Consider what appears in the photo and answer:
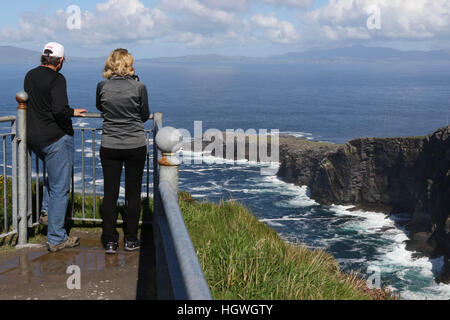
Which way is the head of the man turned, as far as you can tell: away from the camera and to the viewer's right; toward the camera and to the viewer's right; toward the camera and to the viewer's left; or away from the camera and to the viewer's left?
away from the camera and to the viewer's right

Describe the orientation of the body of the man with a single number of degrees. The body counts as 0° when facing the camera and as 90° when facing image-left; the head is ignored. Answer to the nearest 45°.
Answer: approximately 225°

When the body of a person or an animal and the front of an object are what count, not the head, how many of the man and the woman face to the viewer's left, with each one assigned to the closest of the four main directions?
0

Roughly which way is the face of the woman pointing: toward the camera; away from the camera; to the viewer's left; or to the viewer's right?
away from the camera

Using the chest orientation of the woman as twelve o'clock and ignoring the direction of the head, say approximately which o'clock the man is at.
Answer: The man is roughly at 10 o'clock from the woman.

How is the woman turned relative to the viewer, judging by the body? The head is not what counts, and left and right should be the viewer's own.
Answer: facing away from the viewer

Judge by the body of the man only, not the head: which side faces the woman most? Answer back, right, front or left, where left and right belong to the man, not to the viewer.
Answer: right
